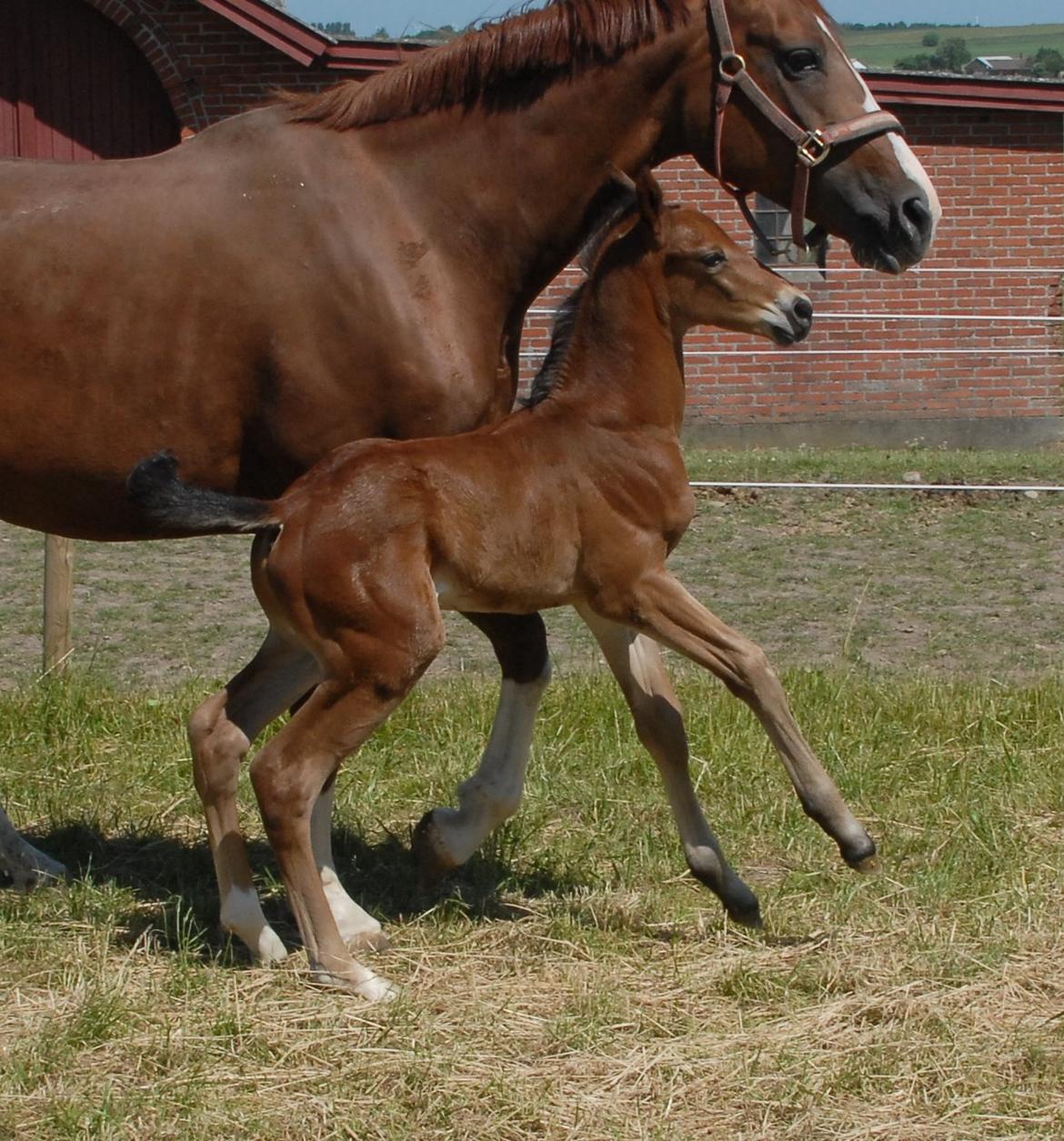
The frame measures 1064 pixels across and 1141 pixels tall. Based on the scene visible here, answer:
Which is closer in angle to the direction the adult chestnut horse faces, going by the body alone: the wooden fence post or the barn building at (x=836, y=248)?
the barn building

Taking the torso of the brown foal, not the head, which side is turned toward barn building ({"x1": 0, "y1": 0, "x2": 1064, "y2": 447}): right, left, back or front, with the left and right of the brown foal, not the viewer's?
left

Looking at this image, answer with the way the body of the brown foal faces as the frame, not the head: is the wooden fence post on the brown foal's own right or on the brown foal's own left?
on the brown foal's own left

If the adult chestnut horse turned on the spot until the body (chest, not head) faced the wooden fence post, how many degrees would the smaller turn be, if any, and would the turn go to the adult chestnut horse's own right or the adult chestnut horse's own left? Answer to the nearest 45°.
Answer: approximately 135° to the adult chestnut horse's own left

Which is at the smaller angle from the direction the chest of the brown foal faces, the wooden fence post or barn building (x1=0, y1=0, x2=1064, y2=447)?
the barn building

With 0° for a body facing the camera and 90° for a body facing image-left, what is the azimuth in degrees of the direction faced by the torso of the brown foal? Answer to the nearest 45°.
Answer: approximately 270°

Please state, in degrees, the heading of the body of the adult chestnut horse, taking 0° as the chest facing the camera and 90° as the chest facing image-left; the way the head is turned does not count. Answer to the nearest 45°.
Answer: approximately 270°
